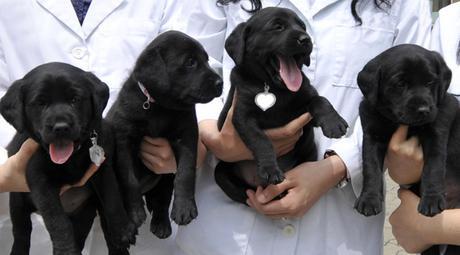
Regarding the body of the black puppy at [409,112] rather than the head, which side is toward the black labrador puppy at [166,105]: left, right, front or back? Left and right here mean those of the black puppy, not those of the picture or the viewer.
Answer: right

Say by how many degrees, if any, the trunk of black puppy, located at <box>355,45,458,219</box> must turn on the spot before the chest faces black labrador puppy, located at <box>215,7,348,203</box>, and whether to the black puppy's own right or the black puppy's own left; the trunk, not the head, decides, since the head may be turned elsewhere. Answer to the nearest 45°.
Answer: approximately 90° to the black puppy's own right

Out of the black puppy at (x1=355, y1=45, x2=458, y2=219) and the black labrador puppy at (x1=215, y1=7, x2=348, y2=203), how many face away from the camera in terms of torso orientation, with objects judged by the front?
0

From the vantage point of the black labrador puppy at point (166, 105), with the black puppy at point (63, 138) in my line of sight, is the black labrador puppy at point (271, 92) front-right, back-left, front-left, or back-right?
back-left

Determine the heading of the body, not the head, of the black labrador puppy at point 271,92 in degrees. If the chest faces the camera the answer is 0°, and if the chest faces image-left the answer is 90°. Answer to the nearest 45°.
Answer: approximately 315°

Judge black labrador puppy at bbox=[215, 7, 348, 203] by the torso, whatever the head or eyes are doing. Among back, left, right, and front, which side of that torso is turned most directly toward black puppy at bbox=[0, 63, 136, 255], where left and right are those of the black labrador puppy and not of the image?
right
